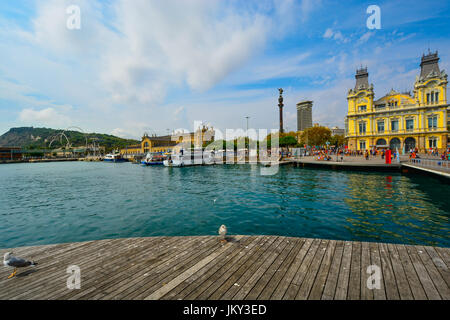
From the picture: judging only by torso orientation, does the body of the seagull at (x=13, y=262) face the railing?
no
